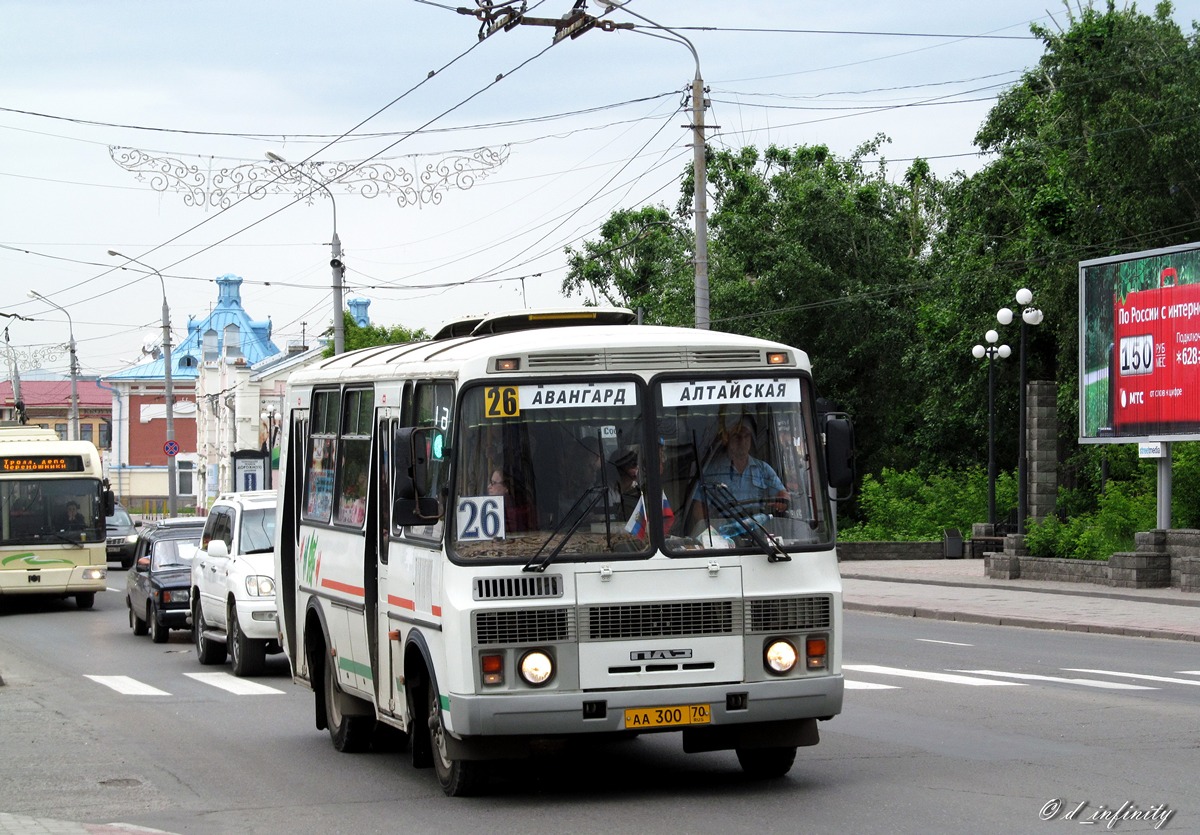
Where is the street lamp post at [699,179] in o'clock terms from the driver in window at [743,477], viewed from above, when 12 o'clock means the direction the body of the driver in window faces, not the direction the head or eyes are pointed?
The street lamp post is roughly at 6 o'clock from the driver in window.

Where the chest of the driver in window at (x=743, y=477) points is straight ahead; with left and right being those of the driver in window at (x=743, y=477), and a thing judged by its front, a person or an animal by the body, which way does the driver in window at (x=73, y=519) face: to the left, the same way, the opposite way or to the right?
the same way

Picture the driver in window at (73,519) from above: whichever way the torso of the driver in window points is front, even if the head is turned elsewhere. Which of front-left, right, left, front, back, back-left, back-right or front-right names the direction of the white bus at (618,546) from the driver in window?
front

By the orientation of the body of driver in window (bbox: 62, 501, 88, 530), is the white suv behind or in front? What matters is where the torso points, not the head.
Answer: in front

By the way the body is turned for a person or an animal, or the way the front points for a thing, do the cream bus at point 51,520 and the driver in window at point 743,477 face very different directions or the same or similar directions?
same or similar directions

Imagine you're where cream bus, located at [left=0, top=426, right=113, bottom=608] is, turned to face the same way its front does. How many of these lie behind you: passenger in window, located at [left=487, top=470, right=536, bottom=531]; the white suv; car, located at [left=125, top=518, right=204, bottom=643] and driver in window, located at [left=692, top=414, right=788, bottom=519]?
0

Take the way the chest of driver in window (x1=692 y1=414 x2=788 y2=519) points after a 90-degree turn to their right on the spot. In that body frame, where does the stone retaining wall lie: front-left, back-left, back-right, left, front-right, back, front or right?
right

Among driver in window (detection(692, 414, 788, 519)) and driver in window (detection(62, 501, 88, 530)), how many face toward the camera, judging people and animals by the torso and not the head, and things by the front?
2

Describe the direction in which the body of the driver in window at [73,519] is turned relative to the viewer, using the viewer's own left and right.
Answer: facing the viewer

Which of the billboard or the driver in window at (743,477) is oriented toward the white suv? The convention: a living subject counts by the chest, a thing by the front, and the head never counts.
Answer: the billboard

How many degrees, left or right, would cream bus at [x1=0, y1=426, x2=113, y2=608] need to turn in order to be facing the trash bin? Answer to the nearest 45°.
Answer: approximately 90° to its left

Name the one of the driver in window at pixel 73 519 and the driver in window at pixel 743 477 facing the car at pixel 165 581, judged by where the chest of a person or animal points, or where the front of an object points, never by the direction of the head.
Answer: the driver in window at pixel 73 519

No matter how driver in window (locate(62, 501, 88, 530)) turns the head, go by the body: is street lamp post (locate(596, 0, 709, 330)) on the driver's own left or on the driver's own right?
on the driver's own left

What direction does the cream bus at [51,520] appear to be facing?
toward the camera

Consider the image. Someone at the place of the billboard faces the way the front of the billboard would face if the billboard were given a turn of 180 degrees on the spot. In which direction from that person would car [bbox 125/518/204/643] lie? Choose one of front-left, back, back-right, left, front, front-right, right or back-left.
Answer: back

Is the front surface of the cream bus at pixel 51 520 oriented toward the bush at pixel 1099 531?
no

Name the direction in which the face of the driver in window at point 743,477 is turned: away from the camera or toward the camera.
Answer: toward the camera

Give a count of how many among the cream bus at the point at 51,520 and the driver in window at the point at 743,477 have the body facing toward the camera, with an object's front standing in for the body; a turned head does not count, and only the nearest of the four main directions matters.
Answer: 2
